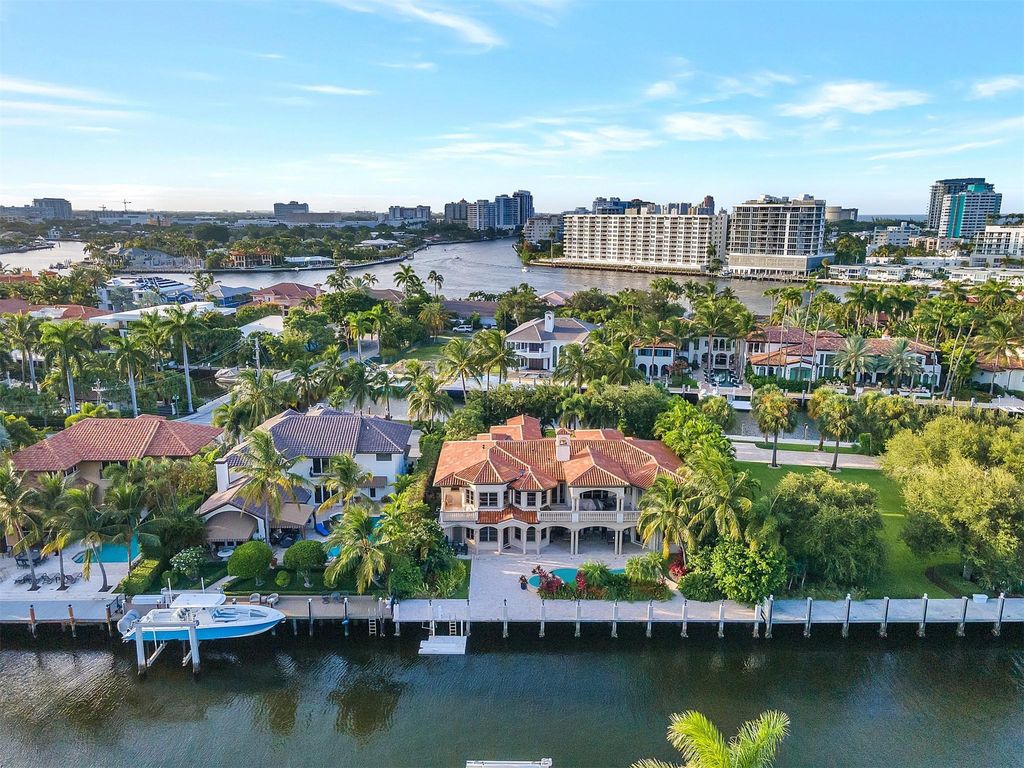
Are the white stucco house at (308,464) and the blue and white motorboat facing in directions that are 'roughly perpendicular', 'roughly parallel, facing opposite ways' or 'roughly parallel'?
roughly perpendicular

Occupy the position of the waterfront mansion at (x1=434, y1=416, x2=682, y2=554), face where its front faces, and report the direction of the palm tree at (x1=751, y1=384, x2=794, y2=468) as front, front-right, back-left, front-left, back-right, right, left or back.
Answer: back-left

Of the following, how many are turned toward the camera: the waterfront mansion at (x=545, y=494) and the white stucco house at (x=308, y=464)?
2

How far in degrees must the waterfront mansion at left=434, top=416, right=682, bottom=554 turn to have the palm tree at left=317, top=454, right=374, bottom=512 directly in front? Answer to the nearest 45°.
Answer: approximately 90° to its right

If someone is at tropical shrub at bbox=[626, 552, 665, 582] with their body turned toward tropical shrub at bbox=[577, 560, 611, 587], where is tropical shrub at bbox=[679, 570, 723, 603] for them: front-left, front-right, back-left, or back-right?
back-left

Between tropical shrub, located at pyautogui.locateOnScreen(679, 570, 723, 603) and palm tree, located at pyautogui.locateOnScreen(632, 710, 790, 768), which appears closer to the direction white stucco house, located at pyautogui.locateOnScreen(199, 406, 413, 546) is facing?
the palm tree

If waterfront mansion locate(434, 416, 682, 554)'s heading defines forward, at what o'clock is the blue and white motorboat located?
The blue and white motorboat is roughly at 2 o'clock from the waterfront mansion.

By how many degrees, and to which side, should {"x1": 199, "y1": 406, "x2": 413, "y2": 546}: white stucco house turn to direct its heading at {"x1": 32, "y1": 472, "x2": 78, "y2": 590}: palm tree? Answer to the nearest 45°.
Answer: approximately 45° to its right
